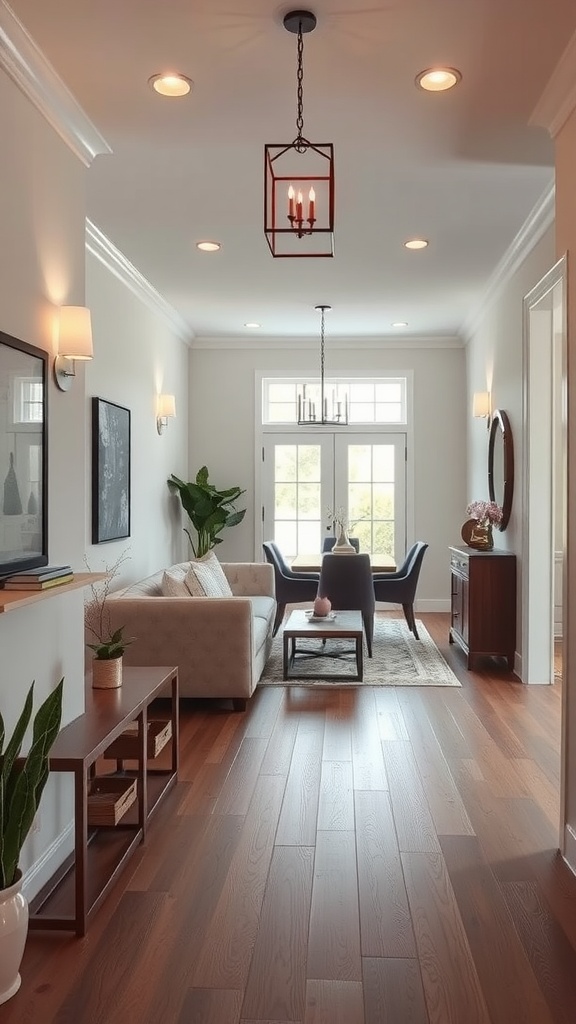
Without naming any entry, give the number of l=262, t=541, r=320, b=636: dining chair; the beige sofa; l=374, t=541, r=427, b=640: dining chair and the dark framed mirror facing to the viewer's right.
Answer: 2

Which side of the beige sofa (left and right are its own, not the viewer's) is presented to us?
right

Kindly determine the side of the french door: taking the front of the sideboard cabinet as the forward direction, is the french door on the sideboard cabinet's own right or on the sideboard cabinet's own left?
on the sideboard cabinet's own right

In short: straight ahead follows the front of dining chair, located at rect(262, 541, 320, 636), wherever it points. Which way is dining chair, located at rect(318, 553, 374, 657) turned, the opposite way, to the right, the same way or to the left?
to the left

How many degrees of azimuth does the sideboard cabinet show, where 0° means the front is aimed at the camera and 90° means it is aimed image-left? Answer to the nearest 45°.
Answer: approximately 90°

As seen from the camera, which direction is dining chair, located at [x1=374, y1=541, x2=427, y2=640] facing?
to the viewer's left

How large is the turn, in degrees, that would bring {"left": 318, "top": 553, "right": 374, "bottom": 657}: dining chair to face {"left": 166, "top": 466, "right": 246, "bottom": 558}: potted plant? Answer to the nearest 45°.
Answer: approximately 45° to its left

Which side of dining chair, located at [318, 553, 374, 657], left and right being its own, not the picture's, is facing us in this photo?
back

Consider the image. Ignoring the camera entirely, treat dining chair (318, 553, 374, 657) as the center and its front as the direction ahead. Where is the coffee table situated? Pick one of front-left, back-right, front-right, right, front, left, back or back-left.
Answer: back

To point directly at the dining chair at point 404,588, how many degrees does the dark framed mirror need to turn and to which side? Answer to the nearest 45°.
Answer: approximately 45° to its right

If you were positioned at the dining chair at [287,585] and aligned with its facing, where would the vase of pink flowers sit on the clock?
The vase of pink flowers is roughly at 1 o'clock from the dining chair.

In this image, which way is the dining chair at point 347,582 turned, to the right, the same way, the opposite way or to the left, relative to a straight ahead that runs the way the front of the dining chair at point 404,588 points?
to the right

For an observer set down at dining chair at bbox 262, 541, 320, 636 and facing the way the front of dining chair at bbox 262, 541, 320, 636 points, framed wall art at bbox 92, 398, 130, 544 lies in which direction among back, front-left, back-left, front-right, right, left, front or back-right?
back-right

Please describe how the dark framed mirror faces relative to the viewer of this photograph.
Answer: facing to the left of the viewer
